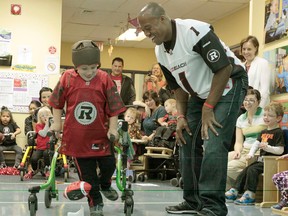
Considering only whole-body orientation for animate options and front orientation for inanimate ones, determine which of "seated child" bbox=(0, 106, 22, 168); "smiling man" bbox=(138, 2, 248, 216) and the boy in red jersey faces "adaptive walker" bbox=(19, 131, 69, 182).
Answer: the seated child

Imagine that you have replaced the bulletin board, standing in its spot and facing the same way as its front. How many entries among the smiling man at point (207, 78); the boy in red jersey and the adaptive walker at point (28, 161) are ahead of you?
3

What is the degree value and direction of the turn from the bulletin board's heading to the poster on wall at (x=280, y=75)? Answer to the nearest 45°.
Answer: approximately 45° to its left

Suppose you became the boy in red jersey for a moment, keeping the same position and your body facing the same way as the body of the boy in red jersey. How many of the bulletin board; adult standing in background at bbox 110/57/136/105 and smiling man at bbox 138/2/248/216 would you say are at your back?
2

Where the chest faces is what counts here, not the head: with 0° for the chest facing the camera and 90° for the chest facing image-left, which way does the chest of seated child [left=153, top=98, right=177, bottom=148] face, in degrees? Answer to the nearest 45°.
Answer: approximately 45°
